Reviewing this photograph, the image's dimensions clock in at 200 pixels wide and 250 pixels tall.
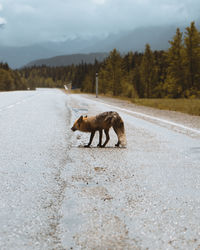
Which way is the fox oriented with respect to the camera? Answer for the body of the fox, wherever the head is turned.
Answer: to the viewer's left
